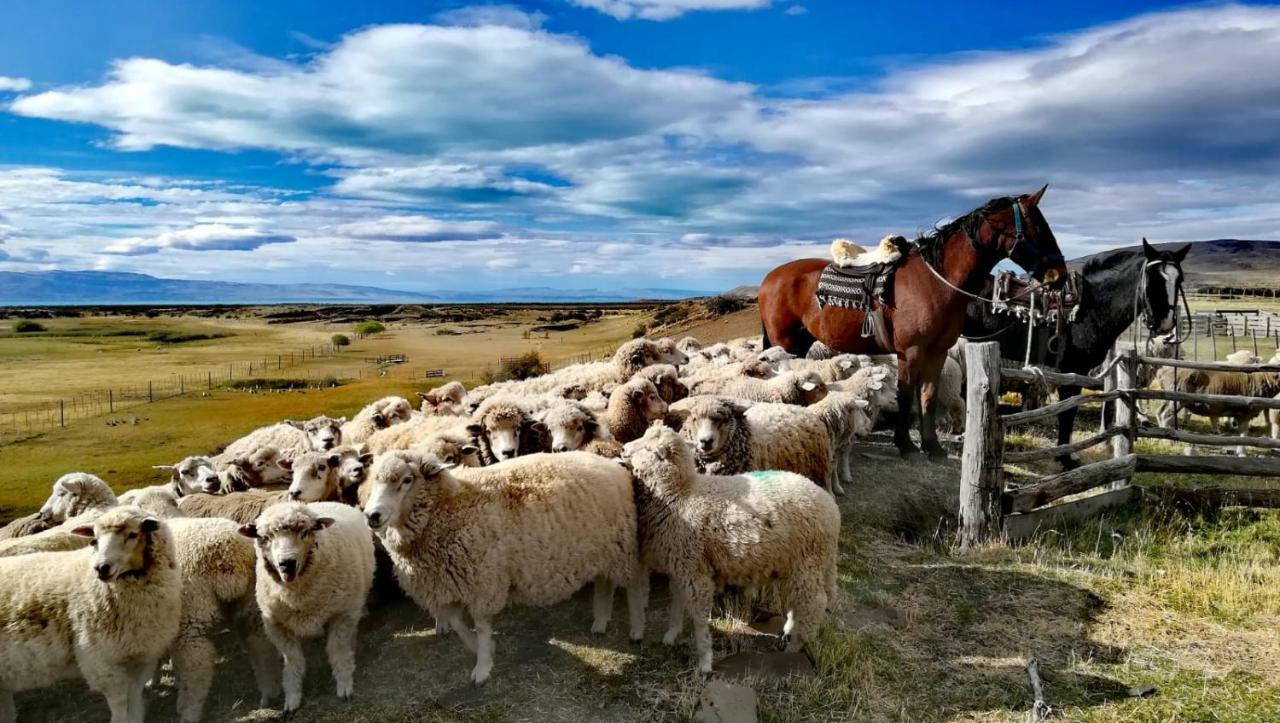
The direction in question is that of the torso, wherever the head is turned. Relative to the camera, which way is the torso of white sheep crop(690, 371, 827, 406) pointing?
to the viewer's right

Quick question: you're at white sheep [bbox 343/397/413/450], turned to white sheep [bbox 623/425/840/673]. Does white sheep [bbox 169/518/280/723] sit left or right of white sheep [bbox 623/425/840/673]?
right

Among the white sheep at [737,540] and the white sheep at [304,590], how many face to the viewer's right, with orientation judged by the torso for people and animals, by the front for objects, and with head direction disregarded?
0

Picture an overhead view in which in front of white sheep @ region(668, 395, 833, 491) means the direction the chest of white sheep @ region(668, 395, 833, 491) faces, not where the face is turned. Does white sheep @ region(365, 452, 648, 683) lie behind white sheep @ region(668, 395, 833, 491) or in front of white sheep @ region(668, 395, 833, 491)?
in front

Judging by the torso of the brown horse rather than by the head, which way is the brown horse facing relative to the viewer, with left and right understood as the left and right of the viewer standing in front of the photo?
facing the viewer and to the right of the viewer

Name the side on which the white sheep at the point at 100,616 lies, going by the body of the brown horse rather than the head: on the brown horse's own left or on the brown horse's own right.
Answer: on the brown horse's own right

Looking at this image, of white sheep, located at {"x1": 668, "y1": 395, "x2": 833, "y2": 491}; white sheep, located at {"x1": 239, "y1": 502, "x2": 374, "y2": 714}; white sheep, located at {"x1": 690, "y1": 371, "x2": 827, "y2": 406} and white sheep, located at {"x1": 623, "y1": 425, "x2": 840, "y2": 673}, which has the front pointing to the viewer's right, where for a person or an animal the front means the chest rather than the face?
white sheep, located at {"x1": 690, "y1": 371, "x2": 827, "y2": 406}

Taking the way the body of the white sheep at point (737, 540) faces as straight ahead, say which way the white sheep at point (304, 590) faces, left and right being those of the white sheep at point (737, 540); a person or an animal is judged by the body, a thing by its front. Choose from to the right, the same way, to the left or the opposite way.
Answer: to the left

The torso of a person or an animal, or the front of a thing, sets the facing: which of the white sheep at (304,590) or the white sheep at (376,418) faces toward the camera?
the white sheep at (304,590)
